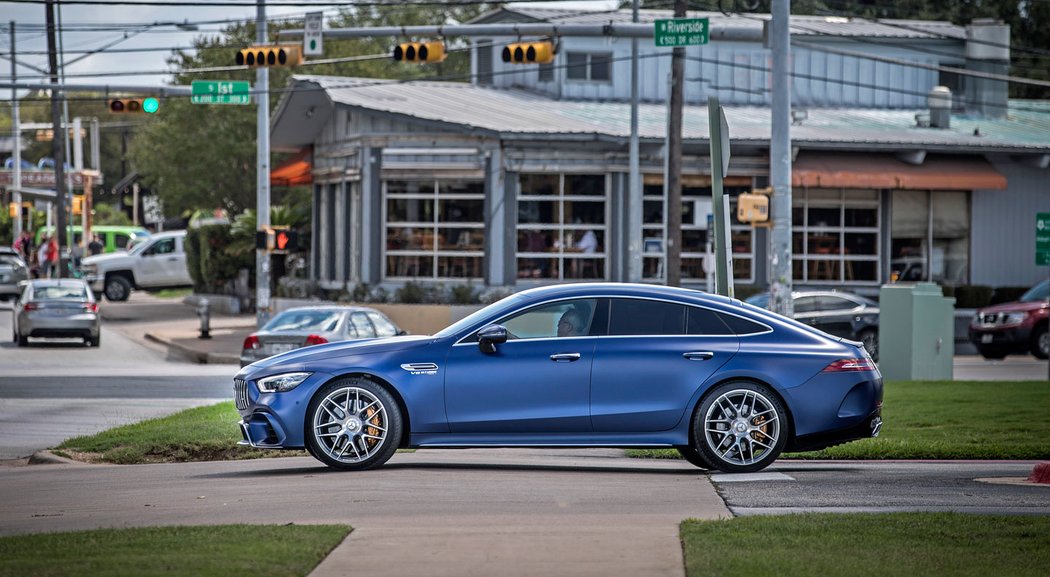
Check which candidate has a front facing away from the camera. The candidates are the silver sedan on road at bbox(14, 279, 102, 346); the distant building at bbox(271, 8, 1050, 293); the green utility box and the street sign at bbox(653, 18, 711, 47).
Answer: the silver sedan on road

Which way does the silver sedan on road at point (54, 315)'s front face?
away from the camera

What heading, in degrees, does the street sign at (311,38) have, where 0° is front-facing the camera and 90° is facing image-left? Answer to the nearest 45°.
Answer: approximately 0°

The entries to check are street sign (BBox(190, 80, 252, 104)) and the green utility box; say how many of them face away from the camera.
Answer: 0

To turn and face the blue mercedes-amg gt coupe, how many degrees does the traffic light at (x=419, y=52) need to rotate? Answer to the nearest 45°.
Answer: approximately 45° to its left

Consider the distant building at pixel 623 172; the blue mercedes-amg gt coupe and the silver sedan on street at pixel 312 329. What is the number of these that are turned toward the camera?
1

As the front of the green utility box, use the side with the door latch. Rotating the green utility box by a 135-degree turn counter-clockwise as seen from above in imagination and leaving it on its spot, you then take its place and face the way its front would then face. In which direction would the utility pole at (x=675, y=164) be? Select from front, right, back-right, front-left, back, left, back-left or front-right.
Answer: front-left

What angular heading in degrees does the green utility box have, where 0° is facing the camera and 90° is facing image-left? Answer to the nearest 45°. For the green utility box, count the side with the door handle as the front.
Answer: approximately 315°

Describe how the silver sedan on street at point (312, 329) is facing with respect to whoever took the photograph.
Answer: facing away from the viewer and to the right of the viewer

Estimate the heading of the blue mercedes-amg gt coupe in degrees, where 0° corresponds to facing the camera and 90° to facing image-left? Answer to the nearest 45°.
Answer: approximately 90°
